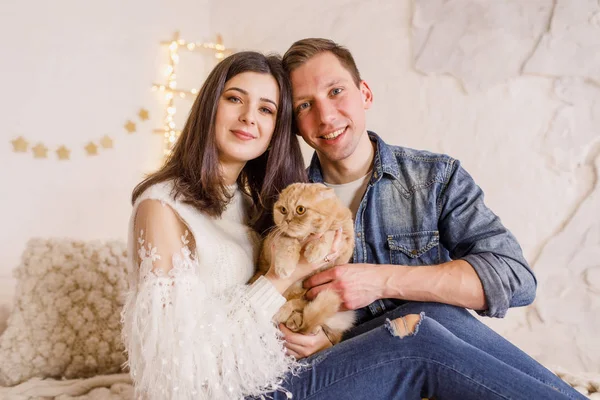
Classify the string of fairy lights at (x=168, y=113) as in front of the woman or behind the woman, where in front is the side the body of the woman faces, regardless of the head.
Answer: behind

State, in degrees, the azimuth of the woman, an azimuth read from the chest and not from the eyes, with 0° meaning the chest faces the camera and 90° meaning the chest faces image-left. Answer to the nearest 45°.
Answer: approximately 315°

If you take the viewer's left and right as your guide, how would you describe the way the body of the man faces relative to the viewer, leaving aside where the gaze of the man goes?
facing the viewer and to the left of the viewer

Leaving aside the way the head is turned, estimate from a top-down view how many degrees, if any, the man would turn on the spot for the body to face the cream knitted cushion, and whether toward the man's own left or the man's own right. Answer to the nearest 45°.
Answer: approximately 45° to the man's own right

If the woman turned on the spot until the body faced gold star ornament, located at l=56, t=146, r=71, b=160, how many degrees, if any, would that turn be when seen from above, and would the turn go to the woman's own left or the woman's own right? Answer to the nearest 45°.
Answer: approximately 180°

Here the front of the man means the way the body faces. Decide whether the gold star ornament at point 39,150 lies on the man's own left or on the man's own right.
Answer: on the man's own right

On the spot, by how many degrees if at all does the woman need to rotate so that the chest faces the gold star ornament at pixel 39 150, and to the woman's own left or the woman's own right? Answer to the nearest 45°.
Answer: approximately 180°

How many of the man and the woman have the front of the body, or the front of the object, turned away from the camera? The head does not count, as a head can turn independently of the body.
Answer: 0

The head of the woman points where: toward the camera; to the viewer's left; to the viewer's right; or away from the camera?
toward the camera
